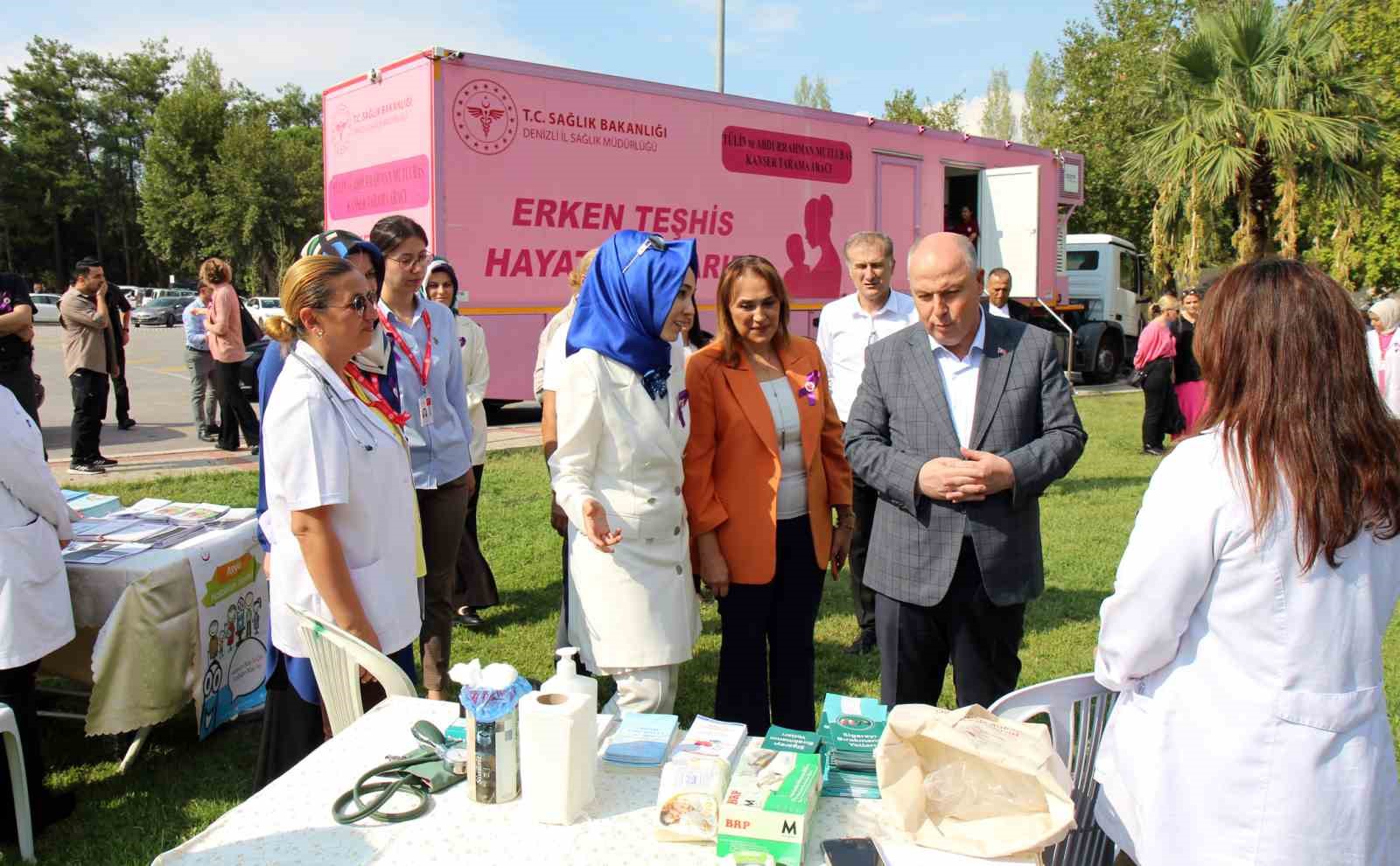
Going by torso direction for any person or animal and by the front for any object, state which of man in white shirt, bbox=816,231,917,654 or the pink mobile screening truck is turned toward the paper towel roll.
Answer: the man in white shirt

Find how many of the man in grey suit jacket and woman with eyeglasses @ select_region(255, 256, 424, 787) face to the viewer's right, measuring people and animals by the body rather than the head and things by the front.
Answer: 1

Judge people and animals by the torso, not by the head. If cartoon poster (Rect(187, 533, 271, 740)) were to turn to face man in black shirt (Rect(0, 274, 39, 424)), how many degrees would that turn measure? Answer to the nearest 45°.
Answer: approximately 135° to its left

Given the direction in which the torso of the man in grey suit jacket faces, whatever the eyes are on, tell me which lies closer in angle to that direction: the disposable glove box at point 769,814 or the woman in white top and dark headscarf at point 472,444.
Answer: the disposable glove box

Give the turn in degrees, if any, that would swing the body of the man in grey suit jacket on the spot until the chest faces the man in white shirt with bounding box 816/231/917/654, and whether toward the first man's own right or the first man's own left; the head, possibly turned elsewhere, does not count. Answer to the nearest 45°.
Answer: approximately 180°

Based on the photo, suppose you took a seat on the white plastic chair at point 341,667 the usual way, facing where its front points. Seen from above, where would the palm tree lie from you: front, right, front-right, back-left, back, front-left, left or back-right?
left

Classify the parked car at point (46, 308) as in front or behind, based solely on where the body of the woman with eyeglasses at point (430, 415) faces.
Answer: behind

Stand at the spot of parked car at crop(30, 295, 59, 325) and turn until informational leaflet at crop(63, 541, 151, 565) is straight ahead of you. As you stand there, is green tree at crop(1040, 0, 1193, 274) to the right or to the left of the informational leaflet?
left

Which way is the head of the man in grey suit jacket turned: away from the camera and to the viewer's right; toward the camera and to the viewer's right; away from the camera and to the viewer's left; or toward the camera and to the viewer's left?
toward the camera and to the viewer's left
